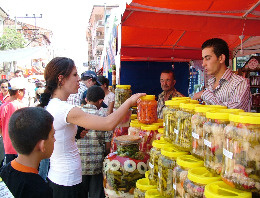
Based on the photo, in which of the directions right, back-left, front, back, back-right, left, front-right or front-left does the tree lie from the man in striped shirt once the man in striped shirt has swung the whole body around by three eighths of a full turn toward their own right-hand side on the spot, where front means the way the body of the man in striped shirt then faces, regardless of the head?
front-left

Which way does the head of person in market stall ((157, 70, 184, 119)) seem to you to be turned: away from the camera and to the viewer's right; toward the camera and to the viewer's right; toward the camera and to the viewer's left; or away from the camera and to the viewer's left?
toward the camera and to the viewer's left

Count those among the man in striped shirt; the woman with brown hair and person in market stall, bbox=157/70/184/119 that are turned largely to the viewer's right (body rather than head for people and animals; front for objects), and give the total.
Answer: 1

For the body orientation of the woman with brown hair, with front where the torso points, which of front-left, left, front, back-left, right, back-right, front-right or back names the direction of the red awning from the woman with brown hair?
front-left

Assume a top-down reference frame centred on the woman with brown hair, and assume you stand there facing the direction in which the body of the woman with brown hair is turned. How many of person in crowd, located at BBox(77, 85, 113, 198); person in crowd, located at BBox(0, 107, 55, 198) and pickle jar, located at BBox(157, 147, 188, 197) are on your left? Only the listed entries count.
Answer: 1

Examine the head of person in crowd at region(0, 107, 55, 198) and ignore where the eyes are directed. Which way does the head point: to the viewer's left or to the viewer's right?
to the viewer's right

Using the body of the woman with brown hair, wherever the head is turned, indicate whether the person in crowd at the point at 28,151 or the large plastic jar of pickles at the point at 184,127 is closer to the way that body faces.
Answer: the large plastic jar of pickles

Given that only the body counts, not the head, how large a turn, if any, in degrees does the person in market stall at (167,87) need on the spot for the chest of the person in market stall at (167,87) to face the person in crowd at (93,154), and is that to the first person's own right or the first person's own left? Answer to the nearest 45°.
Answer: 0° — they already face them

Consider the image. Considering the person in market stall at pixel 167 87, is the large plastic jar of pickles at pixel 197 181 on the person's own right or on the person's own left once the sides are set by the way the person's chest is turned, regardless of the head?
on the person's own left

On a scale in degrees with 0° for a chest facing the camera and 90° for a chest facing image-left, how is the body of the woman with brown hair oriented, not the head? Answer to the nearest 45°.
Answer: approximately 270°

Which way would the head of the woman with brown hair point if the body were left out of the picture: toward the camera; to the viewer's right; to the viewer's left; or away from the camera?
to the viewer's right

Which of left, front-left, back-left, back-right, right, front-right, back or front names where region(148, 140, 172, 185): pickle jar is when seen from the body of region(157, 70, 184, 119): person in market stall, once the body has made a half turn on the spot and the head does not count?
back-right
